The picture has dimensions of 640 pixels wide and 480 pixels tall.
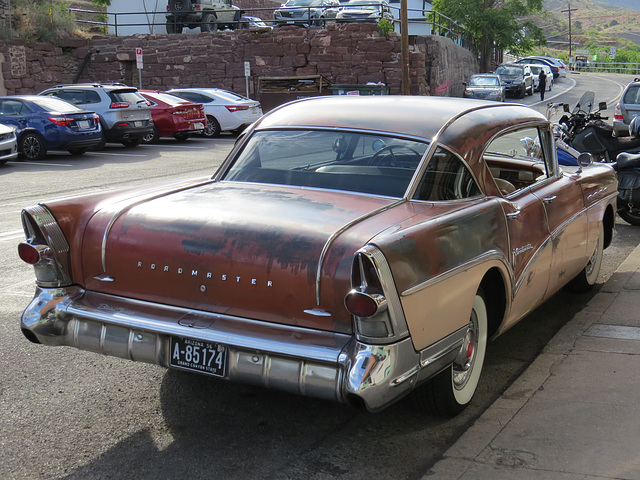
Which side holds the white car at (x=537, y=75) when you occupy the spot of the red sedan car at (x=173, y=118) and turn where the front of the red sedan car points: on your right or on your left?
on your right

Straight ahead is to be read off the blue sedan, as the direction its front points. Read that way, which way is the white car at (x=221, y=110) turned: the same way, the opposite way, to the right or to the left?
the same way

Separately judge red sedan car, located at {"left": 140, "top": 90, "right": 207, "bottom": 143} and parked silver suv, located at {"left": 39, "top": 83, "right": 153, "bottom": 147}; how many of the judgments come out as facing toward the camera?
0

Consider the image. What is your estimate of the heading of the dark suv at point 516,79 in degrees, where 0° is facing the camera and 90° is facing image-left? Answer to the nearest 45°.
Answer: approximately 45°

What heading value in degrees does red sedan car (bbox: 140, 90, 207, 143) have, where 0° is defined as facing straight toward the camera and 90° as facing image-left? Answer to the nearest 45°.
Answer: approximately 135°

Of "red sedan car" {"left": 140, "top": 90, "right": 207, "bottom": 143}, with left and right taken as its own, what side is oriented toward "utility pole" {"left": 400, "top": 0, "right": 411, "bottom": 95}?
right

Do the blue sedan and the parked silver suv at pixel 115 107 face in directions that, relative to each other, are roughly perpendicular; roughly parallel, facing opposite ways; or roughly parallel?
roughly parallel

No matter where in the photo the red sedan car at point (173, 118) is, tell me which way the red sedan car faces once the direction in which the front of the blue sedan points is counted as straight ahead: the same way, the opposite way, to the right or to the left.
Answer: the same way

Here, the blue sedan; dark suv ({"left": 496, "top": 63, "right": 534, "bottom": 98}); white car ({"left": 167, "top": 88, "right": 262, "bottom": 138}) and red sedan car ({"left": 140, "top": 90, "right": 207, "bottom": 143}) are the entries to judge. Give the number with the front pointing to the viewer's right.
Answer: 0

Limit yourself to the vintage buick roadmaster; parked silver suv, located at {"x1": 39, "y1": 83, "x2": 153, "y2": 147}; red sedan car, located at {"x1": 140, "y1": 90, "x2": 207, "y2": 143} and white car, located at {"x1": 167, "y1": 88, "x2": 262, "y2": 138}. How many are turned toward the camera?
0

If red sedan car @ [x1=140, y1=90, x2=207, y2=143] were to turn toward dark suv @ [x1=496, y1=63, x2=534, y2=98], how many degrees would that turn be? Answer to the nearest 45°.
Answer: approximately 90° to its right

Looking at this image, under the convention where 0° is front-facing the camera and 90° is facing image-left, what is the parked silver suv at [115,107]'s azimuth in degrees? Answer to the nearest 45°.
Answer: approximately 135°

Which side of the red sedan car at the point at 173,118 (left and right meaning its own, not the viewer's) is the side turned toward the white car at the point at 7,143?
left

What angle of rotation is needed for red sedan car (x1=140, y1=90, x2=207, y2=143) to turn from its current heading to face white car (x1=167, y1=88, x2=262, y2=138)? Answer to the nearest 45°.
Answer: approximately 90° to its right

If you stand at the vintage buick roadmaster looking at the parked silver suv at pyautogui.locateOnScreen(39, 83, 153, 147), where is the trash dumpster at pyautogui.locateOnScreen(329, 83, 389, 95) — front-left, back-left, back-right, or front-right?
front-right

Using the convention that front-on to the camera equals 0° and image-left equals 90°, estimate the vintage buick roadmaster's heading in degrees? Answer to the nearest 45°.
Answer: approximately 225°

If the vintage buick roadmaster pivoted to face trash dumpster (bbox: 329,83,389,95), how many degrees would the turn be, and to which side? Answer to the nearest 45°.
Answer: approximately 45° to its left
